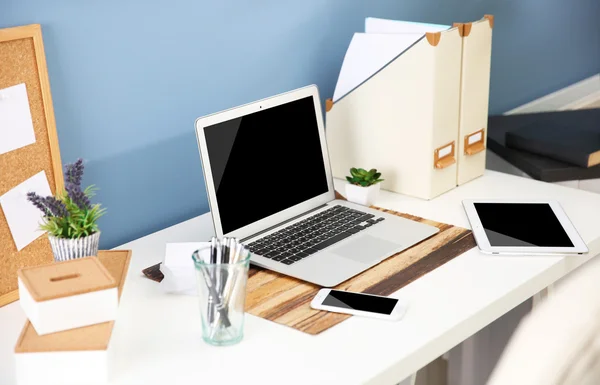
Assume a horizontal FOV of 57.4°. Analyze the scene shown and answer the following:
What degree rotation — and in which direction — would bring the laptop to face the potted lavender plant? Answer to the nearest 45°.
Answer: approximately 90° to its right

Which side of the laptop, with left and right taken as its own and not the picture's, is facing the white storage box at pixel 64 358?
right

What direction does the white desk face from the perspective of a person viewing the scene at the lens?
facing the viewer and to the right of the viewer

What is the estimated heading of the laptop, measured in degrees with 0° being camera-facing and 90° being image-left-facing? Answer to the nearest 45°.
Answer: approximately 315°

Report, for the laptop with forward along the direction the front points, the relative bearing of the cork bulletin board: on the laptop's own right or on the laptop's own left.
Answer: on the laptop's own right
